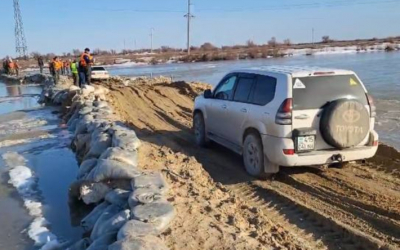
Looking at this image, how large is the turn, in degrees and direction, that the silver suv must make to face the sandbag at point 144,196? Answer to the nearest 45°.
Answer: approximately 90° to its left

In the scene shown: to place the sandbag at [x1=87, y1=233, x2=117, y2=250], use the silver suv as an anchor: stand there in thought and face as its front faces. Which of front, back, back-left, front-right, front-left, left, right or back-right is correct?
left

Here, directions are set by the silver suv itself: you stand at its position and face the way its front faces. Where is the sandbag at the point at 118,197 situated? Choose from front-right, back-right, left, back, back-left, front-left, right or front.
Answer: left

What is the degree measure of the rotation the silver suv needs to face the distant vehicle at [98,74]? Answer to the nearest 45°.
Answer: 0° — it already faces it

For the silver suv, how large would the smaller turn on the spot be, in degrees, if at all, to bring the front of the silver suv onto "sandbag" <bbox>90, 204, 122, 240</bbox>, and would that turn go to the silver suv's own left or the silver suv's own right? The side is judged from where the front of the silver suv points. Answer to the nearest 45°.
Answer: approximately 90° to the silver suv's own left

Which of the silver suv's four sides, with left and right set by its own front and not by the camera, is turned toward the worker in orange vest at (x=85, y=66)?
front

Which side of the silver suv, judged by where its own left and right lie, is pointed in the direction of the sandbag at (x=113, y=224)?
left

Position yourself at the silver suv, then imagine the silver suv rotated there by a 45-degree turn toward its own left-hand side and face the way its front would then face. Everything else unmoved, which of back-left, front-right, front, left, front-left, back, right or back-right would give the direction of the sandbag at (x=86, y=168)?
front

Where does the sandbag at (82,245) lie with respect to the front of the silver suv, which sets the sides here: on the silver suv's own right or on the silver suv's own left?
on the silver suv's own left

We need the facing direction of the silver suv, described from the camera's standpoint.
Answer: facing away from the viewer and to the left of the viewer

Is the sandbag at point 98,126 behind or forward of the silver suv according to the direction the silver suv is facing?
forward

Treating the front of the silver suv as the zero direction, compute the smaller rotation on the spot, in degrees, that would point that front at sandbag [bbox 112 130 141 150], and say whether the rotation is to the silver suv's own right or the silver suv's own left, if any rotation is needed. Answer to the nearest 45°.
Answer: approximately 45° to the silver suv's own left

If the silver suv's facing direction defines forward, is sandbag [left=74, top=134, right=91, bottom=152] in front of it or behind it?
in front
